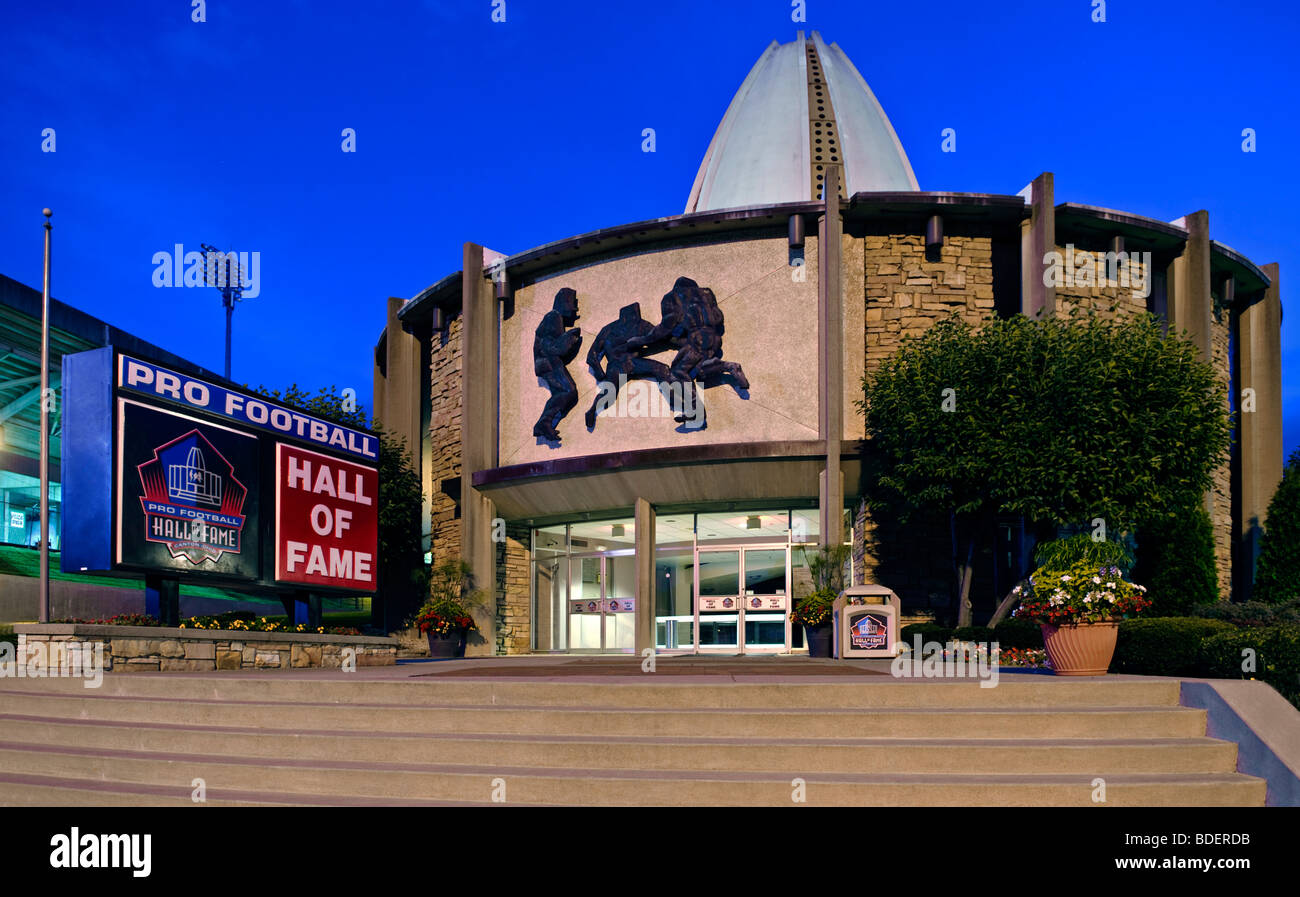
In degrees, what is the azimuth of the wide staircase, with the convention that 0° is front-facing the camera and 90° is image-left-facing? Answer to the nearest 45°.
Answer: approximately 0°

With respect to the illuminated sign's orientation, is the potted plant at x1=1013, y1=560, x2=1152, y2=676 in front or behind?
in front

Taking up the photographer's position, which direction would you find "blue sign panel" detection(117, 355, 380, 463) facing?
facing the viewer and to the right of the viewer

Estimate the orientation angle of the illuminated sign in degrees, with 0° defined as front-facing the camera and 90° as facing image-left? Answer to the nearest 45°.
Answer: approximately 315°

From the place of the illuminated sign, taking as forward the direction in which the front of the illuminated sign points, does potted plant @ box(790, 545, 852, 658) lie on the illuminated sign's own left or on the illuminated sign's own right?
on the illuminated sign's own left

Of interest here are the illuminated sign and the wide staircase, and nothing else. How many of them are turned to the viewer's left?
0

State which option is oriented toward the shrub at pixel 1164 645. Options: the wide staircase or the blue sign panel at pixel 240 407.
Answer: the blue sign panel

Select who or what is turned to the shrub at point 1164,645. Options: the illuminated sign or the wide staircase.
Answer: the illuminated sign
